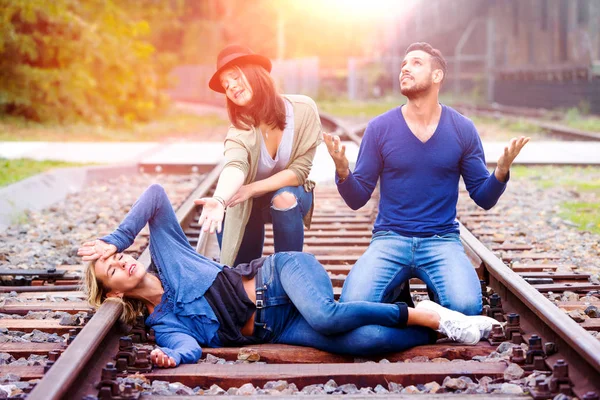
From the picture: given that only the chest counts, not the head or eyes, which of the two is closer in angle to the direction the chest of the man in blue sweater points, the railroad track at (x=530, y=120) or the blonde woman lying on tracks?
the blonde woman lying on tracks

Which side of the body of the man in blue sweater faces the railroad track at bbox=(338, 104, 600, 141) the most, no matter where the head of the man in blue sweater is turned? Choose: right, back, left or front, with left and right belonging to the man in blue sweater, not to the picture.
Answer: back

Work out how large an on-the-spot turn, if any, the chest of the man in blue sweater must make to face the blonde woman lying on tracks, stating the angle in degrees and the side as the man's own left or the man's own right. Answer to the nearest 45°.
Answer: approximately 45° to the man's own right

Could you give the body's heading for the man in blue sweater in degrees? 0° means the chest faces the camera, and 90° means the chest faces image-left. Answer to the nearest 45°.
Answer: approximately 0°
